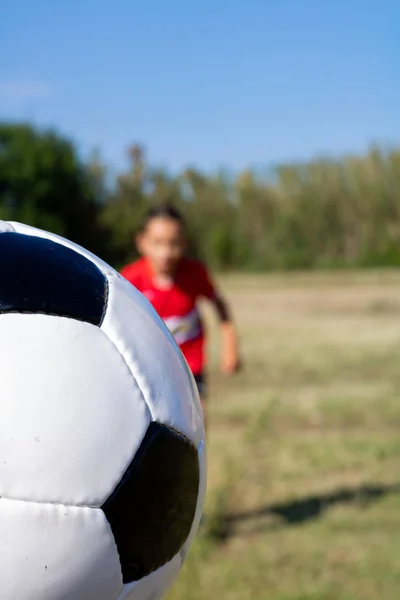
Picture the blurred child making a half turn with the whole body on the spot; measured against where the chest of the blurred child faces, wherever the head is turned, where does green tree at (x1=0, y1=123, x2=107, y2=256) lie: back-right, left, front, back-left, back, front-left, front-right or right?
front

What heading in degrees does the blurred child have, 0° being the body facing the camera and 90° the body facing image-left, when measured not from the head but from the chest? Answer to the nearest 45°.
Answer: approximately 0°
